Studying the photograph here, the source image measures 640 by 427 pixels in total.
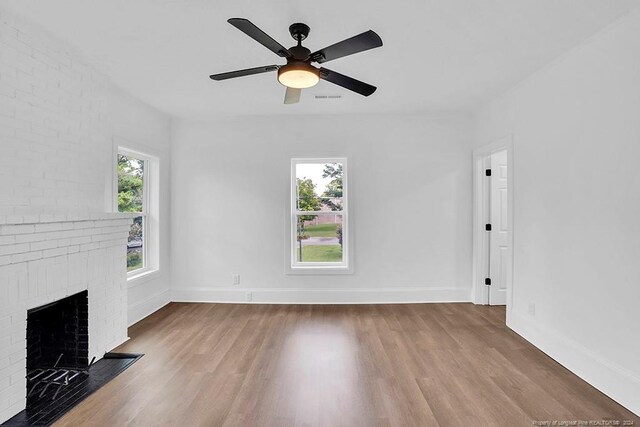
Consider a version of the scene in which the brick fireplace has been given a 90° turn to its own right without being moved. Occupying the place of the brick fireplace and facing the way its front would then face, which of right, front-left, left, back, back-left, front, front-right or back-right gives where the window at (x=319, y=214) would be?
back-left

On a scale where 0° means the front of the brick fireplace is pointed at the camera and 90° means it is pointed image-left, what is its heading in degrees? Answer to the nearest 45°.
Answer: approximately 315°

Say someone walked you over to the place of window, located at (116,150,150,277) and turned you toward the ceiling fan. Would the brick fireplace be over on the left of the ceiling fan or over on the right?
right

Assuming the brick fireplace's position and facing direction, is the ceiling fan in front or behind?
in front

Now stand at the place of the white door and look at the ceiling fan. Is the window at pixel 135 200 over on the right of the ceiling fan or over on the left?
right

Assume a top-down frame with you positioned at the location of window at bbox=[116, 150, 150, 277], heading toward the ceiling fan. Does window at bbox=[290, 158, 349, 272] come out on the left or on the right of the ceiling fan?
left

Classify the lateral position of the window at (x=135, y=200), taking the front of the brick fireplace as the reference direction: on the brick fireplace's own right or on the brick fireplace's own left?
on the brick fireplace's own left

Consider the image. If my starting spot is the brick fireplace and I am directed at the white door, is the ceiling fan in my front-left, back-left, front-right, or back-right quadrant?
front-right

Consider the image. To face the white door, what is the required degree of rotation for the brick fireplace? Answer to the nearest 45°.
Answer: approximately 45° to its left

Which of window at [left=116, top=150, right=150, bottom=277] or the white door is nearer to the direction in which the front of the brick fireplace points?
the white door

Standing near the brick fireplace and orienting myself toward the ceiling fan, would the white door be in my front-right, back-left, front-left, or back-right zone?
front-left

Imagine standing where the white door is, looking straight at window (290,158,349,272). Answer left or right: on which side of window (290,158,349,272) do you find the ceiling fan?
left
